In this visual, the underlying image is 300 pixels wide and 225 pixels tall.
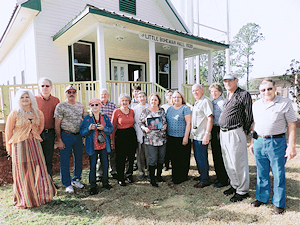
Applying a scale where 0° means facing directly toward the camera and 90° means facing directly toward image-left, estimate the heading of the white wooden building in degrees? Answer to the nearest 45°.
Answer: approximately 315°

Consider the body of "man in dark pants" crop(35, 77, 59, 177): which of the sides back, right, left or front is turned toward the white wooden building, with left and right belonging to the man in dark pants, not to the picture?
back

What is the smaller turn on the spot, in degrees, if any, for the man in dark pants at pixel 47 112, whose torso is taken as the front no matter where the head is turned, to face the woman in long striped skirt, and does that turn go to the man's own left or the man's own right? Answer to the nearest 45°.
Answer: approximately 45° to the man's own right

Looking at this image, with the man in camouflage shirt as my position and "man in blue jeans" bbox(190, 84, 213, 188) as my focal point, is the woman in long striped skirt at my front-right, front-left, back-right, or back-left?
back-right

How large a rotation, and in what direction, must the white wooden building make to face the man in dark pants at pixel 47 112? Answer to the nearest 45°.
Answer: approximately 45° to its right
